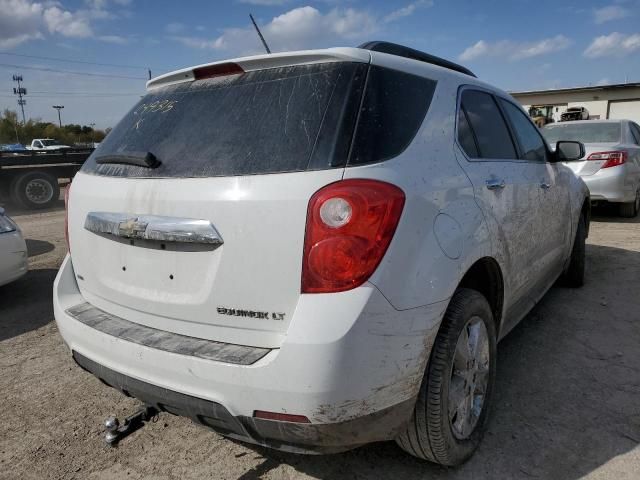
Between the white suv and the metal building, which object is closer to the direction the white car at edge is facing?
the white suv

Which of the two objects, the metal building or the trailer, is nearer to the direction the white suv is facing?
the metal building

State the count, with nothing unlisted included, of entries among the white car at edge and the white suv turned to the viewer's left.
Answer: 0

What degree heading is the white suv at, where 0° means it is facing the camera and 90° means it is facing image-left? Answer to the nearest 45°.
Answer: approximately 225°

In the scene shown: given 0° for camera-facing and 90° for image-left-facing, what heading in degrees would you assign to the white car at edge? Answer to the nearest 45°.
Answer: approximately 315°

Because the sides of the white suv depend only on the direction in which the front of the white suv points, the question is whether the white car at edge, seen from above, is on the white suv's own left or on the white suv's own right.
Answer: on the white suv's own left

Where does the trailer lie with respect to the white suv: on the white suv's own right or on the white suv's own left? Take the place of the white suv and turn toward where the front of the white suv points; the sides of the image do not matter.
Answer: on the white suv's own left

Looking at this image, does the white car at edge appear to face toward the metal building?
no
